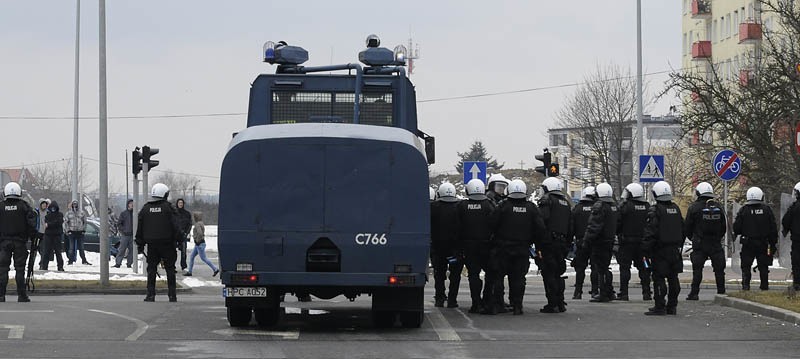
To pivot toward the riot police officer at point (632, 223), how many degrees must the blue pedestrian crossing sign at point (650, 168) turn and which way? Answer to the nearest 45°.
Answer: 0° — it already faces them

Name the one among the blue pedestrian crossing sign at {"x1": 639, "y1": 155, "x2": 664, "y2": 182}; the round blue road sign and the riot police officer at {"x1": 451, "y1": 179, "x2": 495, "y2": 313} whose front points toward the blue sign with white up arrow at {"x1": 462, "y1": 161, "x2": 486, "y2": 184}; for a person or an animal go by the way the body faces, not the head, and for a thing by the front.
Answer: the riot police officer

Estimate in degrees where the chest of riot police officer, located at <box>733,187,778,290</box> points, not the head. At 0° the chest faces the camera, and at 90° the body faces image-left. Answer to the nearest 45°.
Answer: approximately 180°

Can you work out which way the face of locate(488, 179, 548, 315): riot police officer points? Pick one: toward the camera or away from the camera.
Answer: away from the camera

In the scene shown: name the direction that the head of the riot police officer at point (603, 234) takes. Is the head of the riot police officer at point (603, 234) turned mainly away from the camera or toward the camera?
away from the camera

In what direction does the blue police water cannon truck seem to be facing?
away from the camera
